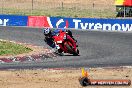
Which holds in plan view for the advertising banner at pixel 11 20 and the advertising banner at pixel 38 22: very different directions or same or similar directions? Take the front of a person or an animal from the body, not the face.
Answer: same or similar directions

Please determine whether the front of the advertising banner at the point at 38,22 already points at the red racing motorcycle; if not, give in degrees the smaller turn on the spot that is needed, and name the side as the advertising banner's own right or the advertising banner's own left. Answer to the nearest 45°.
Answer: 0° — it already faces it

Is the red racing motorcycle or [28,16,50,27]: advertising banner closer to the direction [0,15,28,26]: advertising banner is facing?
the red racing motorcycle

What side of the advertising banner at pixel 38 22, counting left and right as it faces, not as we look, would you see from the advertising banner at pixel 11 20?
right

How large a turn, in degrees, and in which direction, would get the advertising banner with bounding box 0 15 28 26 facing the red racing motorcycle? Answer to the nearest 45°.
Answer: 0° — it already faces it

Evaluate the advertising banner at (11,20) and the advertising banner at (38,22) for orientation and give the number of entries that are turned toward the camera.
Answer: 2

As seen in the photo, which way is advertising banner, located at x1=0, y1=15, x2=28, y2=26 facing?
toward the camera

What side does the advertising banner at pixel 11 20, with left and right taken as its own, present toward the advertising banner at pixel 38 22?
left

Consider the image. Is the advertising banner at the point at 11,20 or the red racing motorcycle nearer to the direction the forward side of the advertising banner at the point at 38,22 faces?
the red racing motorcycle

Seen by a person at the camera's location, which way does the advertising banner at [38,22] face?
facing the viewer
